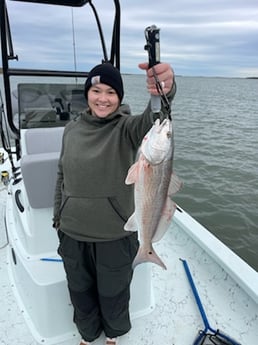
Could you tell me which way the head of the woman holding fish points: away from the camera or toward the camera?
toward the camera

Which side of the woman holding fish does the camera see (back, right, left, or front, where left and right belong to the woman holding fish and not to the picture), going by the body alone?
front

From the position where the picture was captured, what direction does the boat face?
facing the viewer
